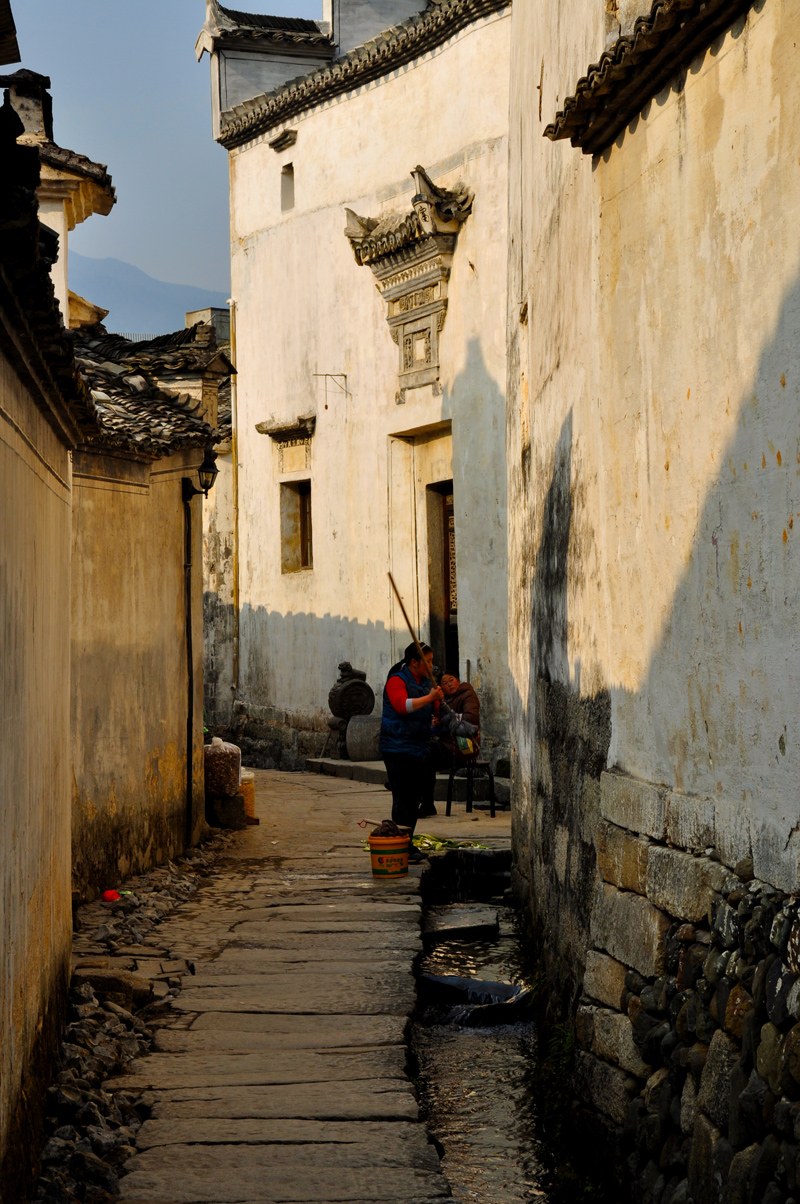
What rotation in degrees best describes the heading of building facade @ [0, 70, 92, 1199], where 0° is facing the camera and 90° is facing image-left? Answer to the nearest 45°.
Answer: approximately 270°

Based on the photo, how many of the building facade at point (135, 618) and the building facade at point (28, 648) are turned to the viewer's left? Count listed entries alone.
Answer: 0

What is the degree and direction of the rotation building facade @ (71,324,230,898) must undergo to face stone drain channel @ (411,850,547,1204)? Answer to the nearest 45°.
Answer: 0° — it already faces it

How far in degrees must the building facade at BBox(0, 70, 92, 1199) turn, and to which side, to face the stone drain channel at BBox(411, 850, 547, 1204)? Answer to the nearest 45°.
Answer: approximately 45° to its left

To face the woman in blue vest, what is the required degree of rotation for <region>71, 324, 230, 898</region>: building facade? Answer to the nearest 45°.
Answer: approximately 45° to its left

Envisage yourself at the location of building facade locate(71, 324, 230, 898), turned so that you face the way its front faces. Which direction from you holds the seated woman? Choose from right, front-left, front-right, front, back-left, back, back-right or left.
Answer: left

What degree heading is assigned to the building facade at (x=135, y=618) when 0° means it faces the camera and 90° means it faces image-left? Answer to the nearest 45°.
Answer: approximately 315°

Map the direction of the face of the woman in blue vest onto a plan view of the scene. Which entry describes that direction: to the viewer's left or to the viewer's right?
to the viewer's right

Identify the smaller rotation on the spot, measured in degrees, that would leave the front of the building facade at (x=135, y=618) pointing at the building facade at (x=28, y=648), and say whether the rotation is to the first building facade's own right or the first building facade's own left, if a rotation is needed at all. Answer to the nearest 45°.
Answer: approximately 45° to the first building facade's own right
